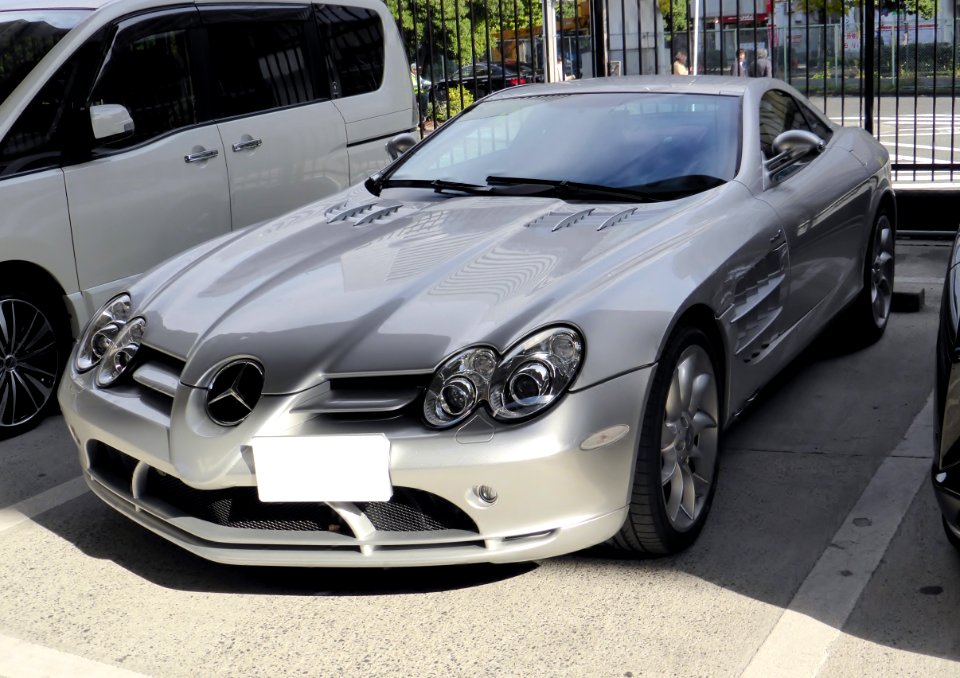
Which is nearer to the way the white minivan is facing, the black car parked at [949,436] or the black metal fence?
the black car parked

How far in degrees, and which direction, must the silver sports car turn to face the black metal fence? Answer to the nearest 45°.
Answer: approximately 135° to its right

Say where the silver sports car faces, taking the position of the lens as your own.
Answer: facing the viewer and to the left of the viewer

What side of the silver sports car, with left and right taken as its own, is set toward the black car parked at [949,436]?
left

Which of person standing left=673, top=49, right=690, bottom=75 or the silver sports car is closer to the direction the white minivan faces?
the silver sports car

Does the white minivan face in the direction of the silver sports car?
no

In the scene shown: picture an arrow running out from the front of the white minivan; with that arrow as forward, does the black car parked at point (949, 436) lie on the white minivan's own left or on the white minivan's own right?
on the white minivan's own left

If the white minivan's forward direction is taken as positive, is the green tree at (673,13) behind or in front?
behind

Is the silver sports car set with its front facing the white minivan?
no

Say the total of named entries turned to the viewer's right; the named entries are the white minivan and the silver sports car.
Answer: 0

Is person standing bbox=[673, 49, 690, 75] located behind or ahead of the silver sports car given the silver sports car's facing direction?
behind

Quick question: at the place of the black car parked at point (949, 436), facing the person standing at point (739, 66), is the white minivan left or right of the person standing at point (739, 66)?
left

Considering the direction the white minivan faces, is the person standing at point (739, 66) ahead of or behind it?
behind

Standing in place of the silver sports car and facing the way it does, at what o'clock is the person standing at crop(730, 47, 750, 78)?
The person standing is roughly at 5 o'clock from the silver sports car.

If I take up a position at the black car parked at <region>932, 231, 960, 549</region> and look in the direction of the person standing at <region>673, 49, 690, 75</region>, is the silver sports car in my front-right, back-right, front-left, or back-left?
front-left

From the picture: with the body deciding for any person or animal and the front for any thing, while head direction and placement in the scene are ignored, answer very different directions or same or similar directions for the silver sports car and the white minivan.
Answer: same or similar directions
